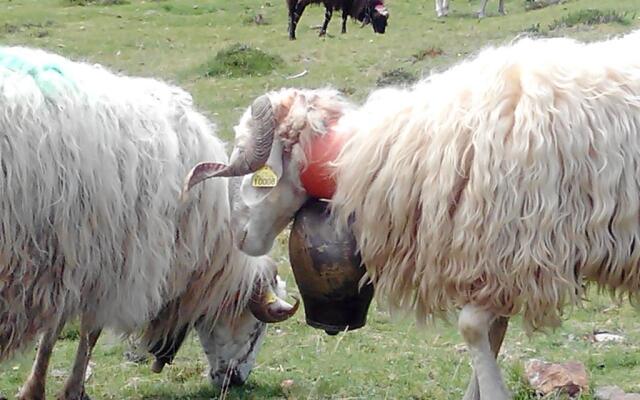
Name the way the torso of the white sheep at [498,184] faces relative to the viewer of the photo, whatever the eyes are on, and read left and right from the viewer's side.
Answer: facing to the left of the viewer

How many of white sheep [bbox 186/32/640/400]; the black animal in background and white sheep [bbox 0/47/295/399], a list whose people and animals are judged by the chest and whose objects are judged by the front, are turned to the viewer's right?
2

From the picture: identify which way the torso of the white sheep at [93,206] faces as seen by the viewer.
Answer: to the viewer's right

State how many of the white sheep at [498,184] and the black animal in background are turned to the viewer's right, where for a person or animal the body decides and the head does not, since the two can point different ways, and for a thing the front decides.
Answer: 1

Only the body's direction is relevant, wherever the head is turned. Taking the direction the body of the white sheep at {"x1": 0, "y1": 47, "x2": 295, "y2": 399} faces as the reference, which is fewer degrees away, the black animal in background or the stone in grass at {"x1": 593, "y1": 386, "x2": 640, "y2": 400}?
the stone in grass

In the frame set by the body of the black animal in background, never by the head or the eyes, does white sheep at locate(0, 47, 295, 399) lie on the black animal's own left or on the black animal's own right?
on the black animal's own right

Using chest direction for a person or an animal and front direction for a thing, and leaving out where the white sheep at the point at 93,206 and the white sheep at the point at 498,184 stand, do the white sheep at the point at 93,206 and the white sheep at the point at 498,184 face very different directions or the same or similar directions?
very different directions

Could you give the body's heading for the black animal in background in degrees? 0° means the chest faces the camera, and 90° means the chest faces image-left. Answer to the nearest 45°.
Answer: approximately 270°

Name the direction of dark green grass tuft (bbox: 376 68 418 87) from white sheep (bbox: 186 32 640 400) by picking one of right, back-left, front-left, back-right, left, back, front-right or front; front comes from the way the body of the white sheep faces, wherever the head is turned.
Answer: right

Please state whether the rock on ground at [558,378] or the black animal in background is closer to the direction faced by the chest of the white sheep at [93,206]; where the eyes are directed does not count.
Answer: the rock on ground

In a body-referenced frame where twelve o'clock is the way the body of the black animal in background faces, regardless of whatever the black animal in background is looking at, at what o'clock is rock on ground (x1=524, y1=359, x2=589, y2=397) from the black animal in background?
The rock on ground is roughly at 3 o'clock from the black animal in background.

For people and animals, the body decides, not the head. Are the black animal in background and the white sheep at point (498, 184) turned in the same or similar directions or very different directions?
very different directions
